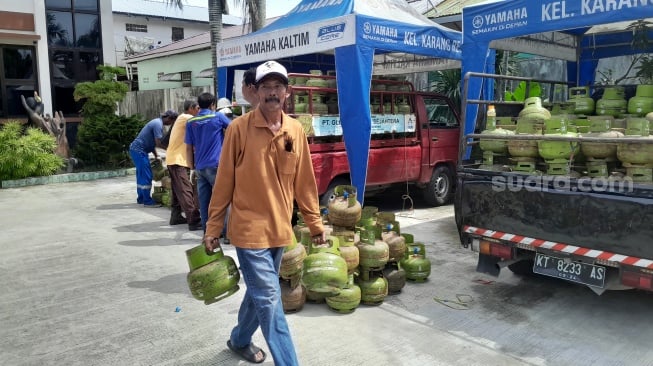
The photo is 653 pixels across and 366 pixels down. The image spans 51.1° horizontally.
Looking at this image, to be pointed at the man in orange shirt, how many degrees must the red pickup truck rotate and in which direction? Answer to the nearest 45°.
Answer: approximately 90° to its right

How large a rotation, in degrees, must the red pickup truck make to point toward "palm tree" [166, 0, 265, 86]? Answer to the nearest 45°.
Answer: approximately 135° to its left

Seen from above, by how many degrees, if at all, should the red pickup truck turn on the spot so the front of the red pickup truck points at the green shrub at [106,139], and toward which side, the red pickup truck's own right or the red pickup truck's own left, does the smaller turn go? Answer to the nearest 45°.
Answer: approximately 135° to the red pickup truck's own left

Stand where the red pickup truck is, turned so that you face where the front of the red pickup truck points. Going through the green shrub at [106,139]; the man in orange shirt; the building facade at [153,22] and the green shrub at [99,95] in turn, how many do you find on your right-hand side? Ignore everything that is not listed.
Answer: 1

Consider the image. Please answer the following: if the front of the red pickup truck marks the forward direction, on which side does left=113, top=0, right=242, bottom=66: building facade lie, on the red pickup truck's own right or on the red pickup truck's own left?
on the red pickup truck's own left

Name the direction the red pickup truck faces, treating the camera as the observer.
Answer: facing to the right of the viewer

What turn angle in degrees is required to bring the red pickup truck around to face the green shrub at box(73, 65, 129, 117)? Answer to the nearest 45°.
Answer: approximately 135° to its left

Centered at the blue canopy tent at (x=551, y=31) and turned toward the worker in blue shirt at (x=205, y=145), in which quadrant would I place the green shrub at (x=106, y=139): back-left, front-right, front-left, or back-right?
front-right

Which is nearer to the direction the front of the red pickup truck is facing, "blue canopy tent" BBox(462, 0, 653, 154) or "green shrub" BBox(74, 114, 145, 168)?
the blue canopy tent

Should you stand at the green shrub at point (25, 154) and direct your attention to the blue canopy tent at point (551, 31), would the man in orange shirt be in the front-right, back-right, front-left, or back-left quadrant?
front-right

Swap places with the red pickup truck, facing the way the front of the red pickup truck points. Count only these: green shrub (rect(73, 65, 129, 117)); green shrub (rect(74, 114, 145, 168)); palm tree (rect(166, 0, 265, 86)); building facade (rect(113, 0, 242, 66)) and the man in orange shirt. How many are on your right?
1
